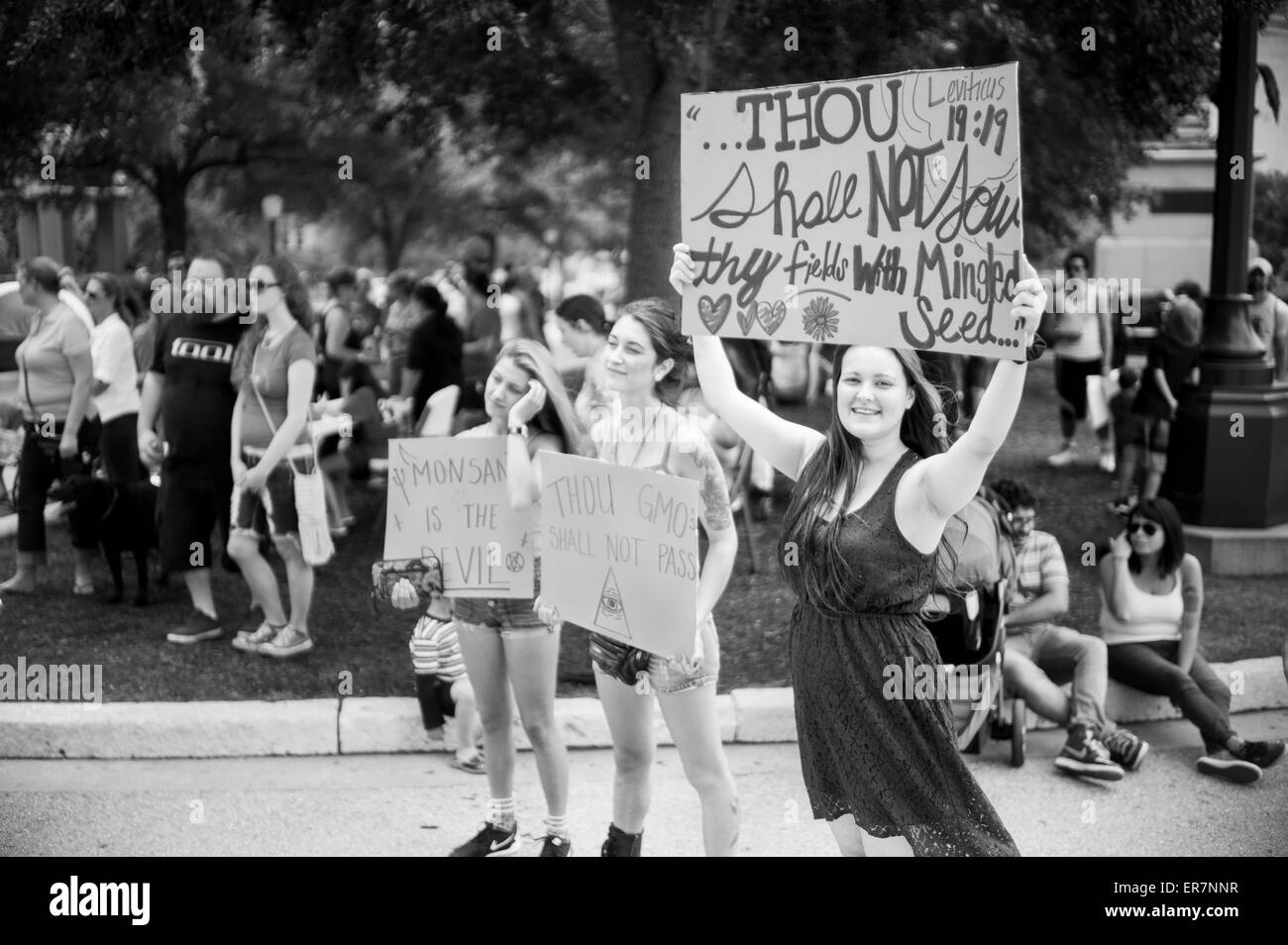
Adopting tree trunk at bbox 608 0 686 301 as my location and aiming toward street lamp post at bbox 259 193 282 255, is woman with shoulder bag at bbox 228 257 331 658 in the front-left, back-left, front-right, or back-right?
back-left

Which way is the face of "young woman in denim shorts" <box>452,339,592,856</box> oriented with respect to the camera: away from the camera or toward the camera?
toward the camera

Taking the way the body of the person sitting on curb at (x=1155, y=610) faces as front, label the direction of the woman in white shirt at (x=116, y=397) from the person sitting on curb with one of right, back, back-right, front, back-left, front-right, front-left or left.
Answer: back-right

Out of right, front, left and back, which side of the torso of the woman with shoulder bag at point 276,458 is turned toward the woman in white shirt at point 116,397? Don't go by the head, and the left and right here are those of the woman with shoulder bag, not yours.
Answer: right

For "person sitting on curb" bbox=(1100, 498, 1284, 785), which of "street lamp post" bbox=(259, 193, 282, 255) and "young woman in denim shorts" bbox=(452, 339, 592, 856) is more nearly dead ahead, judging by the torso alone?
the young woman in denim shorts

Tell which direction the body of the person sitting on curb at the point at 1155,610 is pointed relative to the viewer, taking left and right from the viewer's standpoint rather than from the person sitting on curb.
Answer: facing the viewer and to the right of the viewer

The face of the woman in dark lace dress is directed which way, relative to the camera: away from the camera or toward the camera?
toward the camera

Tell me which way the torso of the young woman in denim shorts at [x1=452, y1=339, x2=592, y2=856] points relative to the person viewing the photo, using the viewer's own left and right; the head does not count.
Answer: facing the viewer and to the left of the viewer

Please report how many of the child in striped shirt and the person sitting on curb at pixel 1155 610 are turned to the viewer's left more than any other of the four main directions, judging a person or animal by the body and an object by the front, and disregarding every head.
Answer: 0

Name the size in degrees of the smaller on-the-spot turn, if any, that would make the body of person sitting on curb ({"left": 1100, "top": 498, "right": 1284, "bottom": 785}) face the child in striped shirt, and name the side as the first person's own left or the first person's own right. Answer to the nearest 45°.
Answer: approximately 90° to the first person's own right
